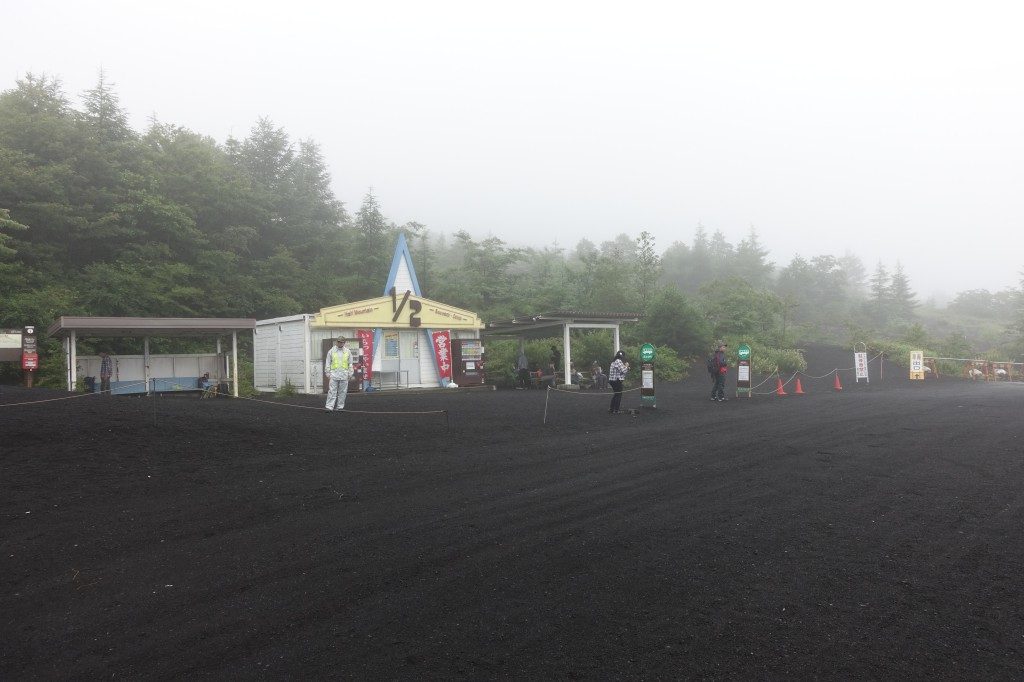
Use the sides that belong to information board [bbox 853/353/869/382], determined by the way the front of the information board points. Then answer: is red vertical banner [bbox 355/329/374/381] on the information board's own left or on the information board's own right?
on the information board's own right

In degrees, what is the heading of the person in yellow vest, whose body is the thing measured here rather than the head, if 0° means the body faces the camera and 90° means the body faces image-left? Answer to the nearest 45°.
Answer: approximately 0°

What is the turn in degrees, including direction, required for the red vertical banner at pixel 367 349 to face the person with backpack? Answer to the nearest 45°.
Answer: approximately 45° to its left

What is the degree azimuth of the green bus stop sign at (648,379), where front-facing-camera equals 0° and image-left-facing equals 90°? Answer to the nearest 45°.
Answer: approximately 0°

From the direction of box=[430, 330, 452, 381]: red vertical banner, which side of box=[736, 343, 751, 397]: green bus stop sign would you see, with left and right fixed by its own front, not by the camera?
right

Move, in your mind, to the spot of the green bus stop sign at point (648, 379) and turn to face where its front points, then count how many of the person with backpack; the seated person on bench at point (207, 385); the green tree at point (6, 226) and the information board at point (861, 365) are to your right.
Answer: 2

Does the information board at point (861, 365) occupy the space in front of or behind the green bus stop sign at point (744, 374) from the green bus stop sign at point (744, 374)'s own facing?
behind

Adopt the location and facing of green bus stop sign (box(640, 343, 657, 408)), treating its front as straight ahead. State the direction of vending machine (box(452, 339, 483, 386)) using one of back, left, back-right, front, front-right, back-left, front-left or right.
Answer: back-right

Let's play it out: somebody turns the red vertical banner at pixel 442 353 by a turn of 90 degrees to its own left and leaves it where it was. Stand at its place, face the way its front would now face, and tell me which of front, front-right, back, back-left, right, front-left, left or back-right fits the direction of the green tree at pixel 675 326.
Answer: front-left
